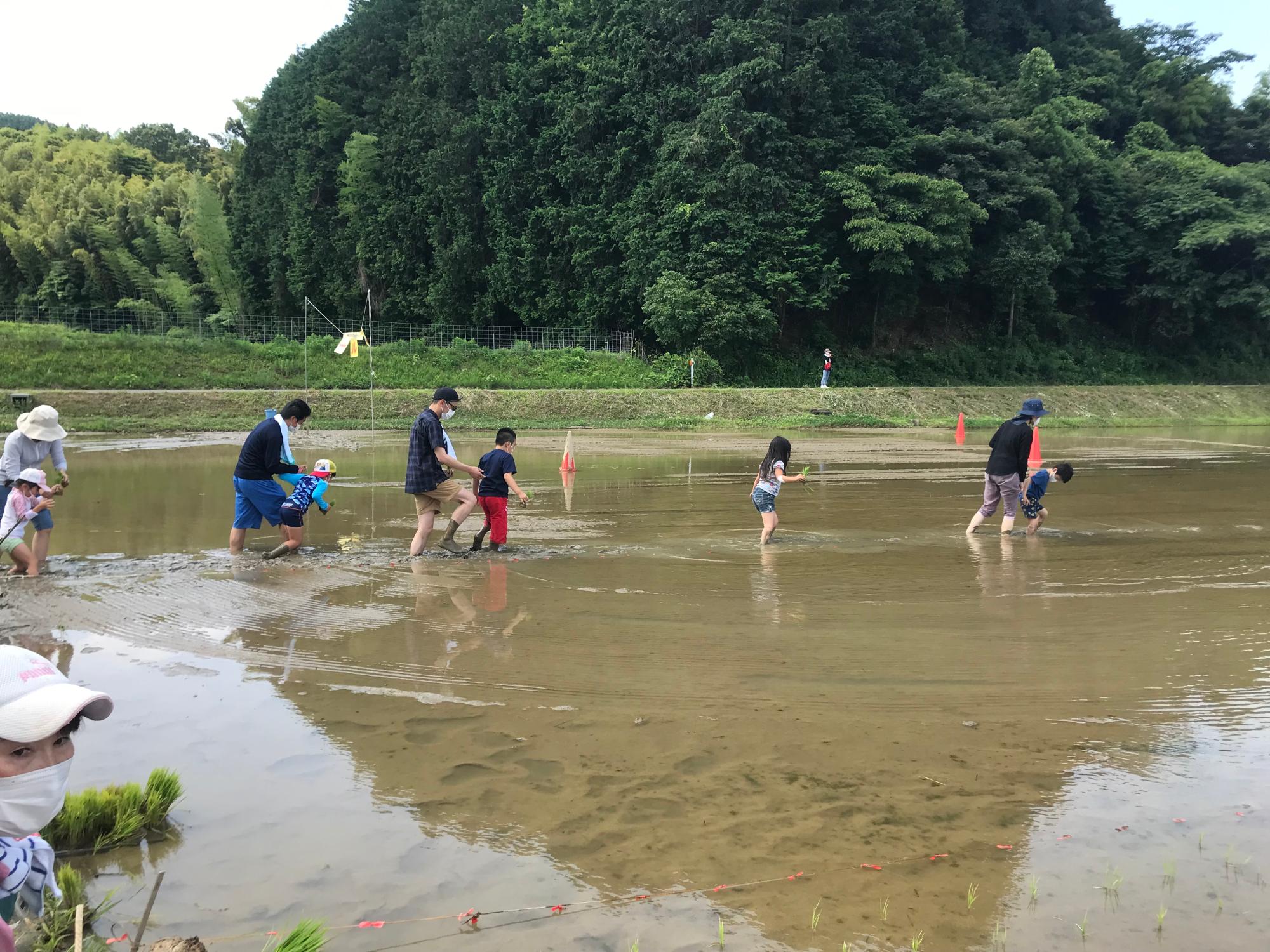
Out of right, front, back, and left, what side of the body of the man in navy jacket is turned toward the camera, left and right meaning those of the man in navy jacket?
right

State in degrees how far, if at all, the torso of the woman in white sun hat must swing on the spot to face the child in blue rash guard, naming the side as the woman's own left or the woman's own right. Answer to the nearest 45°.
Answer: approximately 45° to the woman's own left

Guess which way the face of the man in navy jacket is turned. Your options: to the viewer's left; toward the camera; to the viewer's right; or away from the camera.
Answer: to the viewer's right

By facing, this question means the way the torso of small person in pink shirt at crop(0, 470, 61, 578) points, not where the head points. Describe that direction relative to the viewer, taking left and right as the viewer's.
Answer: facing to the right of the viewer

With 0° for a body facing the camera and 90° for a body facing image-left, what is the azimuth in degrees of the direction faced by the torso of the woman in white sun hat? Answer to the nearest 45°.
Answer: approximately 315°

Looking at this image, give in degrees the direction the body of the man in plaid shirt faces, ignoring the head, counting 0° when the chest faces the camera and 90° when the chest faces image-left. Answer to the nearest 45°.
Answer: approximately 270°

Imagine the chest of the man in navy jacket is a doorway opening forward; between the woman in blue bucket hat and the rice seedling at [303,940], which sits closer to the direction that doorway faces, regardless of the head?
the woman in blue bucket hat
